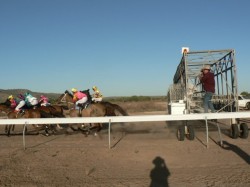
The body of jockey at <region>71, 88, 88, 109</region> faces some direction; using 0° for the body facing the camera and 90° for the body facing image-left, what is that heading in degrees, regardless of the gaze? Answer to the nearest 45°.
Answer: approximately 90°

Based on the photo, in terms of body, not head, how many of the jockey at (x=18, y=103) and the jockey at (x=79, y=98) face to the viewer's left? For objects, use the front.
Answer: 2

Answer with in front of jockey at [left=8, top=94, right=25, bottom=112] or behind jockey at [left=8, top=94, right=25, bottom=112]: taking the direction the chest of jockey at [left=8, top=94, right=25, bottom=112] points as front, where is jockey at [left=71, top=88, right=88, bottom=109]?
behind

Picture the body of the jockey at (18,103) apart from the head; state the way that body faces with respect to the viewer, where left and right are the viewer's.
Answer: facing to the left of the viewer

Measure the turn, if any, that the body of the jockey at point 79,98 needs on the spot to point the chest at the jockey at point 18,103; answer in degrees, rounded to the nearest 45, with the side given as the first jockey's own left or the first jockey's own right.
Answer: approximately 45° to the first jockey's own right

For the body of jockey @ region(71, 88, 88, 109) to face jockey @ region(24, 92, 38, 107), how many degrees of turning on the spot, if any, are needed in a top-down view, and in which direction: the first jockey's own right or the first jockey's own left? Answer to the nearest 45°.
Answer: approximately 45° to the first jockey's own right
